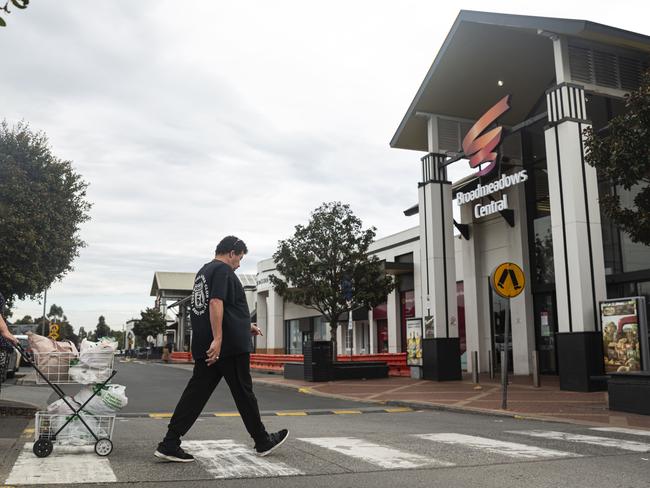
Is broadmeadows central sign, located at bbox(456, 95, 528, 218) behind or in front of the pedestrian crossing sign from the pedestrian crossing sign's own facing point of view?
behind

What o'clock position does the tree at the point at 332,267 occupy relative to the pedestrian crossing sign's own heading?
The tree is roughly at 5 o'clock from the pedestrian crossing sign.

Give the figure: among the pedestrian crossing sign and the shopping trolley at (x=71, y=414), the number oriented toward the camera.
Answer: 1

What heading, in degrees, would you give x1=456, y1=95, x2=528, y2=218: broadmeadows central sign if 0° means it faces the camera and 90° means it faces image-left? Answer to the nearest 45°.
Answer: approximately 45°

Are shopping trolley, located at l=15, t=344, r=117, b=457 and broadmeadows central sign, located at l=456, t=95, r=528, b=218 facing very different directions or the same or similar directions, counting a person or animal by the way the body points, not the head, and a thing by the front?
very different directions

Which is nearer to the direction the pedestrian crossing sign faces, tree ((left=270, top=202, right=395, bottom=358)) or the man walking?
the man walking

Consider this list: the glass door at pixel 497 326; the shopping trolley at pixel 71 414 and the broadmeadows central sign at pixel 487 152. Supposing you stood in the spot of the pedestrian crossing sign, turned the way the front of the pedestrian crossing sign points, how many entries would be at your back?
2

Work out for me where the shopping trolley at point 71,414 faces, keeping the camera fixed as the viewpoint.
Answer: facing to the right of the viewer

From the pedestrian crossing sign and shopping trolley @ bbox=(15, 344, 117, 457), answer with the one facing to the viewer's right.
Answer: the shopping trolley

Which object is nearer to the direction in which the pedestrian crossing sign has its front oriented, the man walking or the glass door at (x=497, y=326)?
the man walking
